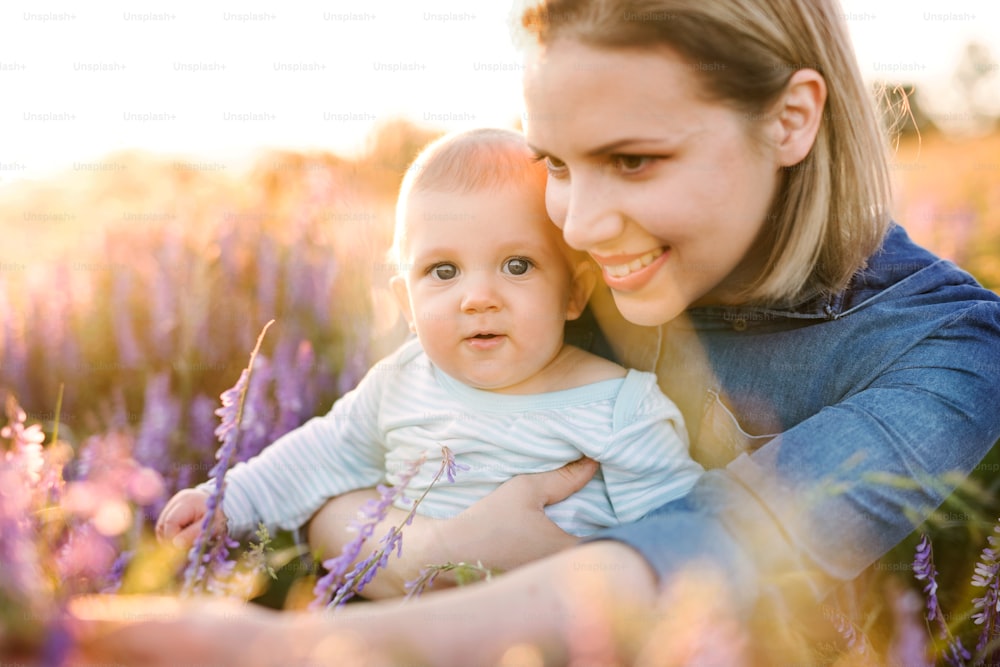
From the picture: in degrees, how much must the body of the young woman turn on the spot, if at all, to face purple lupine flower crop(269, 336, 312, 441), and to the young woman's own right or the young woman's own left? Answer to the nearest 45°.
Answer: approximately 90° to the young woman's own right

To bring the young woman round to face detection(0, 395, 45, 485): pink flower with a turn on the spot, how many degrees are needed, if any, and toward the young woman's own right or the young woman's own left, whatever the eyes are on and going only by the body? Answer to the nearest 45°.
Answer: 0° — they already face it

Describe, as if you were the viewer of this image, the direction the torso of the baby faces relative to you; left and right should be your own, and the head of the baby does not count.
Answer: facing the viewer

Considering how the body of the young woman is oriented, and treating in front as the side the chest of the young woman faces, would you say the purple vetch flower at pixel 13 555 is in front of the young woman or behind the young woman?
in front

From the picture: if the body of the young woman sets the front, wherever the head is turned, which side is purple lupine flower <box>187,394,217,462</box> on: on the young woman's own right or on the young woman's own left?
on the young woman's own right

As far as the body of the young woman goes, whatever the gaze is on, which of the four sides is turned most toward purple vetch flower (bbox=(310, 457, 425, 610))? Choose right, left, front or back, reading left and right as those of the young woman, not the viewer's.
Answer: front

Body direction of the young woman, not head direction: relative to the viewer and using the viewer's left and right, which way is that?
facing the viewer and to the left of the viewer

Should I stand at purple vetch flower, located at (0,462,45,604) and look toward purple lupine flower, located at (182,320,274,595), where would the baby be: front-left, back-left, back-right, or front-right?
front-right

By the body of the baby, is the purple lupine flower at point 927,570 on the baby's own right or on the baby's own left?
on the baby's own left

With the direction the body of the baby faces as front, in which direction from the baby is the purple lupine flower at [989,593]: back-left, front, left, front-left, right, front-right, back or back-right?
front-left

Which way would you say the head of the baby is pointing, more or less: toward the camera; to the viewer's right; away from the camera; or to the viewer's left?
toward the camera

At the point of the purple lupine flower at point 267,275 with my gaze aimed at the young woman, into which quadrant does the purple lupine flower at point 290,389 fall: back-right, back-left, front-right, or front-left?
front-right
